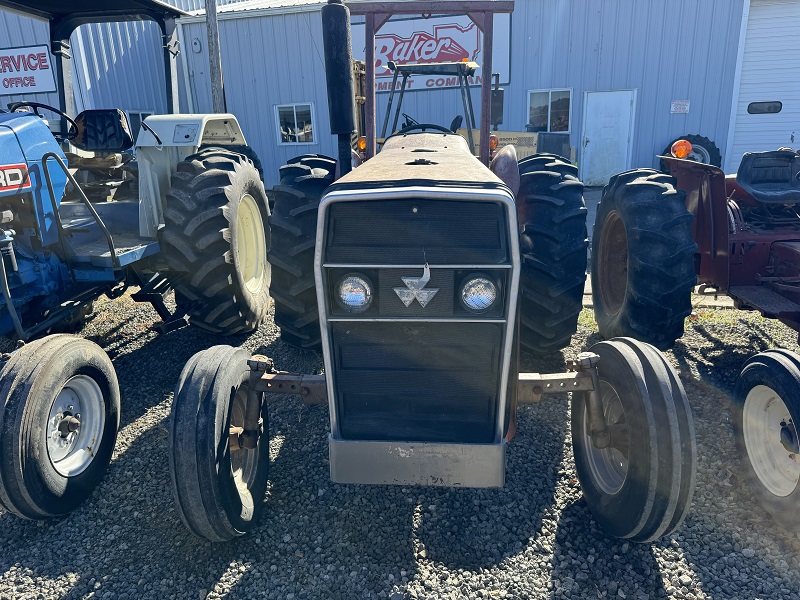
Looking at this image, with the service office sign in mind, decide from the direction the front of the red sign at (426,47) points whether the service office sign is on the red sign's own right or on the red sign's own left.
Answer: on the red sign's own right

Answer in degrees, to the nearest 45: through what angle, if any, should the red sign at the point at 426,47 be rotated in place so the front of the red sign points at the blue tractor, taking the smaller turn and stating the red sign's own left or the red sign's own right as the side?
0° — it already faces it

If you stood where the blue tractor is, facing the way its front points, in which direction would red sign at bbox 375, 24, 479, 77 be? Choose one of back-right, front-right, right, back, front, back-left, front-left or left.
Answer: back

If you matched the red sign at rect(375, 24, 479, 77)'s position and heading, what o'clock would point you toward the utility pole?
The utility pole is roughly at 2 o'clock from the red sign.

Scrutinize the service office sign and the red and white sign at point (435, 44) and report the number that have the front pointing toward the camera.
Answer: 2

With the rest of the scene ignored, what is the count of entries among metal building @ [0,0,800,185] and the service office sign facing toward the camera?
2

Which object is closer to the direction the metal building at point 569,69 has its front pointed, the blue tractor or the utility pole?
the blue tractor

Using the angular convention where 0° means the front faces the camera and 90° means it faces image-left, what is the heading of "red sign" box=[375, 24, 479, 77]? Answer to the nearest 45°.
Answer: approximately 0°

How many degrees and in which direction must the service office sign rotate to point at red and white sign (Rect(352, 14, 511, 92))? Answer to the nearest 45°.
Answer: approximately 45° to its left

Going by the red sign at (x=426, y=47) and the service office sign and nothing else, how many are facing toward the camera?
2

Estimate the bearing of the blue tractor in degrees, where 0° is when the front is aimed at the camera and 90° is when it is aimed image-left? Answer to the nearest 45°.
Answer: approximately 45°

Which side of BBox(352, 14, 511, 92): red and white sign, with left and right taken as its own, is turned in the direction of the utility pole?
right

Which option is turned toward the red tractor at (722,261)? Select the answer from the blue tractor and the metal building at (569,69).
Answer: the metal building

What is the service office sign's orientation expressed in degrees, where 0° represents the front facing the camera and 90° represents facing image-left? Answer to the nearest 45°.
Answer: approximately 0°
